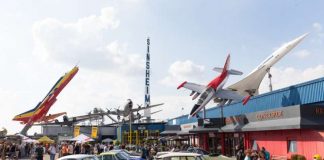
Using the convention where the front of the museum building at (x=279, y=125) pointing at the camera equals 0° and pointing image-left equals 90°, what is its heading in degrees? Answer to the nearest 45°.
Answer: approximately 45°
